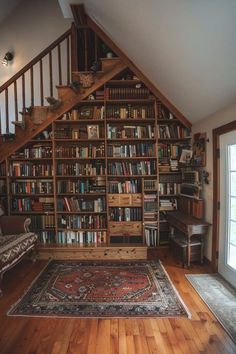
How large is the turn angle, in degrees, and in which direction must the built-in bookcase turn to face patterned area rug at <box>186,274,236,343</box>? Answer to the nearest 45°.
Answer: approximately 45° to its left

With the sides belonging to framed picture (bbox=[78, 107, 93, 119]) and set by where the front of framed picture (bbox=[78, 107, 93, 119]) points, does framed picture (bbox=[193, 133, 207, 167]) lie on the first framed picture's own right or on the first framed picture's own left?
on the first framed picture's own left

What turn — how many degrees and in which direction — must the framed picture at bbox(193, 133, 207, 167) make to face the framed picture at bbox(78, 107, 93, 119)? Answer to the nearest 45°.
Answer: approximately 45° to its right

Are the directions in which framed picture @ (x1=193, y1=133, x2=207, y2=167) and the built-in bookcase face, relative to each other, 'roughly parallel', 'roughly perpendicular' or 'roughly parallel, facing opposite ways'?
roughly perpendicular

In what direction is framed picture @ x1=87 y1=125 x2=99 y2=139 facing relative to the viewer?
toward the camera

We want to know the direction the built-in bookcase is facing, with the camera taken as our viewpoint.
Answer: facing the viewer

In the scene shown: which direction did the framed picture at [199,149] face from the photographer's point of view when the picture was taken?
facing the viewer and to the left of the viewer

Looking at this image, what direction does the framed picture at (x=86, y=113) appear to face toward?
toward the camera

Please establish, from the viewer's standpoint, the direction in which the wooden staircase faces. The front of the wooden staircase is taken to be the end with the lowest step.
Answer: facing to the left of the viewer

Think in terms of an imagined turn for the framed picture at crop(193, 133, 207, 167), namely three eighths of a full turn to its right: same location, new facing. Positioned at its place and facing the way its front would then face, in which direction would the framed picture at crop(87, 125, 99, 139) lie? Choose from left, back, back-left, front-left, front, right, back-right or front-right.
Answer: left

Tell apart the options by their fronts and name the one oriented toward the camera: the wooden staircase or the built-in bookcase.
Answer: the built-in bookcase
